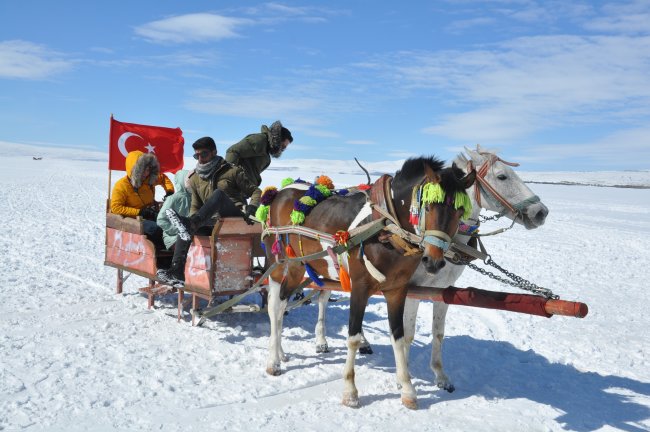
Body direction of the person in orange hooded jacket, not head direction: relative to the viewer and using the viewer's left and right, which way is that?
facing the viewer and to the right of the viewer

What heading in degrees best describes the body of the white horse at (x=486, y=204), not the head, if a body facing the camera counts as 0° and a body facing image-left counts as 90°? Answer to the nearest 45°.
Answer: approximately 315°

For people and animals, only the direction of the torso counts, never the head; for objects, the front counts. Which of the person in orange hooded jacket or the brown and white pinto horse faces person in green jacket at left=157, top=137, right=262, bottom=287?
the person in orange hooded jacket

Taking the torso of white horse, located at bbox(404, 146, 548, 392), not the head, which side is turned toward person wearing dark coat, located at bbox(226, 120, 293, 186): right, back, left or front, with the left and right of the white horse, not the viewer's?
back

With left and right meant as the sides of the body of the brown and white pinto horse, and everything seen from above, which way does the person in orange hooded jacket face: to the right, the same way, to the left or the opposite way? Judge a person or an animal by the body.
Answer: the same way

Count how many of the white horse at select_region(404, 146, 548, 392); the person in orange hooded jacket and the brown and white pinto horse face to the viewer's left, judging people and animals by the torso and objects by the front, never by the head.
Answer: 0

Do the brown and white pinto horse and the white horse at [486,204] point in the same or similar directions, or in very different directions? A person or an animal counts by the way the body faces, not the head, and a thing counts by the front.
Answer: same or similar directions

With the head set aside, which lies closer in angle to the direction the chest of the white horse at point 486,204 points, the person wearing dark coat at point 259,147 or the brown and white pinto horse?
the brown and white pinto horse

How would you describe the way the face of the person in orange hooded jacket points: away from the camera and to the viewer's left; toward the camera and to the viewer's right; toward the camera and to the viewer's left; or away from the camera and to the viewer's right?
toward the camera and to the viewer's right

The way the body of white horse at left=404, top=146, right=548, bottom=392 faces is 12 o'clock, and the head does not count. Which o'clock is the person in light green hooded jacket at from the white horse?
The person in light green hooded jacket is roughly at 5 o'clock from the white horse.
